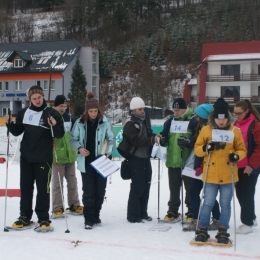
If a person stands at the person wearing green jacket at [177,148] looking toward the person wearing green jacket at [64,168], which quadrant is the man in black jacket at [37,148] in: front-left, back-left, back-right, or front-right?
front-left

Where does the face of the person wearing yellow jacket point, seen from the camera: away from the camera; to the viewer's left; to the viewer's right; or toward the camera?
toward the camera

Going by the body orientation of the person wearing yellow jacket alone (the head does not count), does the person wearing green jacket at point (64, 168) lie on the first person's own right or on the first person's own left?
on the first person's own right

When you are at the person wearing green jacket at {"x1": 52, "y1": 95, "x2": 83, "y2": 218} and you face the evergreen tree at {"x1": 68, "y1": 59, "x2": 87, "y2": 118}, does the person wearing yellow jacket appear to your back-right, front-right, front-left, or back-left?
back-right

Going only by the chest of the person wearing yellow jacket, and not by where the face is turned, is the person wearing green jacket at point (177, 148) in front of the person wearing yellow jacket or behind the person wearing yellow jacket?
behind

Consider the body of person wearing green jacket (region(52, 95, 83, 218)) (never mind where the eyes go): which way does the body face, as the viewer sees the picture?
toward the camera

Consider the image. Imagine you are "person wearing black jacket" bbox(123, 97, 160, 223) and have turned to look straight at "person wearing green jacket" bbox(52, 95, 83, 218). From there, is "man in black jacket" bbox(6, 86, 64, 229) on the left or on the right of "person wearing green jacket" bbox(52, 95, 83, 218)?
left

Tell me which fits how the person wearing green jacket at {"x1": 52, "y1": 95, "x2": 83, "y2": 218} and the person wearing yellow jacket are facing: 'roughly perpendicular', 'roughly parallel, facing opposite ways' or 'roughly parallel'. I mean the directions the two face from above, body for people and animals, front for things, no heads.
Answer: roughly parallel

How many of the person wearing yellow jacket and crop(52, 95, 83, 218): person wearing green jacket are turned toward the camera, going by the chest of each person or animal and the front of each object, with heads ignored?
2

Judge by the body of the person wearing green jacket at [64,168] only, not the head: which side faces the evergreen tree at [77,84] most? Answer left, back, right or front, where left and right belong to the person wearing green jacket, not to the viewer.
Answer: back

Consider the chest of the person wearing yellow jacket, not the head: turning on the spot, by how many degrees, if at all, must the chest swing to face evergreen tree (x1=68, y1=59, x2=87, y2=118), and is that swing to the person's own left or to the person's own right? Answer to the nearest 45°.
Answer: approximately 180°

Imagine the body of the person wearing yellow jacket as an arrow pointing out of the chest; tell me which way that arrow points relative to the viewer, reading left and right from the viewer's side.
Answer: facing the viewer

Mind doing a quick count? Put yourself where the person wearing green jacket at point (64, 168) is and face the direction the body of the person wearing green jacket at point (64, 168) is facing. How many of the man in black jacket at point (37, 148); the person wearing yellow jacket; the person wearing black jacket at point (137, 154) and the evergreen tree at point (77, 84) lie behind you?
1

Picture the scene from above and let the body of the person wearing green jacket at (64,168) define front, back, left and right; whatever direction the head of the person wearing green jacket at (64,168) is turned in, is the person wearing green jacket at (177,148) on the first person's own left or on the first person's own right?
on the first person's own left

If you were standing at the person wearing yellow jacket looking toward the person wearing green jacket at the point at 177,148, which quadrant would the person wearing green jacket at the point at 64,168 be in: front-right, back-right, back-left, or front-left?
front-left
